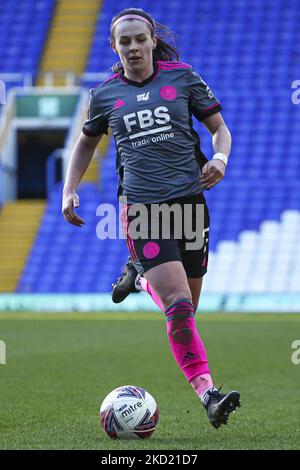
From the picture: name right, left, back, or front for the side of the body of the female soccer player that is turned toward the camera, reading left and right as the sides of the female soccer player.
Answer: front

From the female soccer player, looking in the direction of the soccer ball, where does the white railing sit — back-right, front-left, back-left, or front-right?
back-right

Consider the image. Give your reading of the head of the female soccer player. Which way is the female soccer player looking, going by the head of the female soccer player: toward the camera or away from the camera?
toward the camera

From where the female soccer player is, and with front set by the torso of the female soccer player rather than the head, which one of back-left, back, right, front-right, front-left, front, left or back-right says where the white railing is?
back
